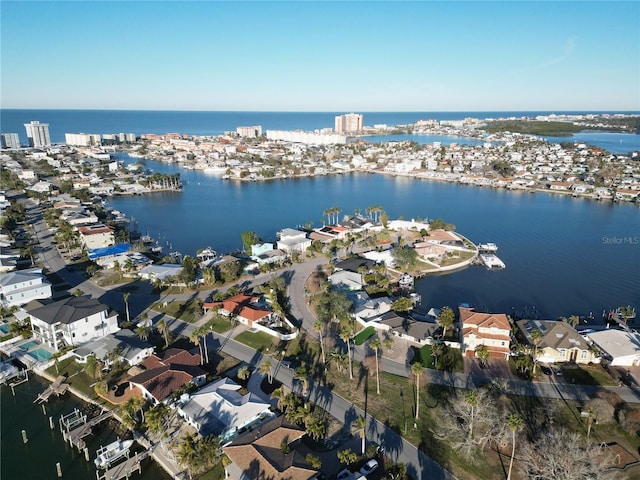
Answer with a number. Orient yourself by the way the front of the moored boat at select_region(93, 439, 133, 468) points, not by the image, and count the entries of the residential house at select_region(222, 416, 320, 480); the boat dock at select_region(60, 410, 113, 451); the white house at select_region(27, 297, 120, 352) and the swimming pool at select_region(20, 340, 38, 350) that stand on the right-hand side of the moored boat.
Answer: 1

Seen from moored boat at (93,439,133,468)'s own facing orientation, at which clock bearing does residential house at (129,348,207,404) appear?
The residential house is roughly at 12 o'clock from the moored boat.

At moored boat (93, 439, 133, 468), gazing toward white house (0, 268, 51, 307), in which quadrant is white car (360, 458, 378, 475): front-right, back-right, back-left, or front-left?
back-right

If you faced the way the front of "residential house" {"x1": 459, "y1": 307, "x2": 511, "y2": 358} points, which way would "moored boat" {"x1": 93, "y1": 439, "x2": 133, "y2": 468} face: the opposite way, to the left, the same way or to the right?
the opposite way

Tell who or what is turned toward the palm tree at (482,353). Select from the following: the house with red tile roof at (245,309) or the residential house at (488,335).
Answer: the residential house

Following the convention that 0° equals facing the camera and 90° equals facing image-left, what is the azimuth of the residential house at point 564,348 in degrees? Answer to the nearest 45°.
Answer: approximately 0°

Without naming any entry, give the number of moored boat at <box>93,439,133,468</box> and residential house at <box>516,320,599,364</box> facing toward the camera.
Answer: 1

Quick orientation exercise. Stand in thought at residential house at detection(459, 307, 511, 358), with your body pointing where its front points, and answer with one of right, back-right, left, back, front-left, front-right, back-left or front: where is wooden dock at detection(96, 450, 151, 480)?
front-right

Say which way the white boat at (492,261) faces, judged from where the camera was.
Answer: facing the viewer and to the right of the viewer

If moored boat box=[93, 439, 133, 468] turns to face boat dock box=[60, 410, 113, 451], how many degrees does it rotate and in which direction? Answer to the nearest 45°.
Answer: approximately 90° to its left

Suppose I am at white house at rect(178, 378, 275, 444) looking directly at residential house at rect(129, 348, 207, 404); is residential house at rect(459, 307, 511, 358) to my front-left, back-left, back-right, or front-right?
back-right

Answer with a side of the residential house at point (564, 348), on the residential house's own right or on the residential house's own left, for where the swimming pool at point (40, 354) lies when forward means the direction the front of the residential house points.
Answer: on the residential house's own right
